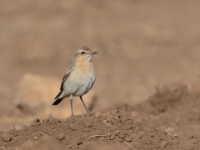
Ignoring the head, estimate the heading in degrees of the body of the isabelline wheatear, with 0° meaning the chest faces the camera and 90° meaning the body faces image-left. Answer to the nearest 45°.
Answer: approximately 315°

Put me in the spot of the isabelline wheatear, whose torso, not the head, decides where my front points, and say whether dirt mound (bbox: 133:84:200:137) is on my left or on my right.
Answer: on my left
